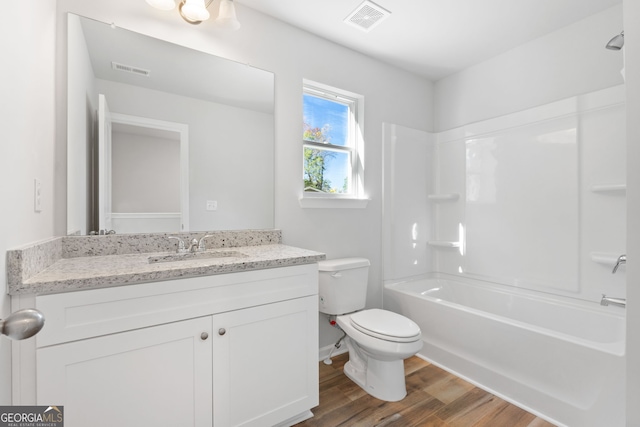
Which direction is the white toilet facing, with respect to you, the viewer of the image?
facing the viewer and to the right of the viewer

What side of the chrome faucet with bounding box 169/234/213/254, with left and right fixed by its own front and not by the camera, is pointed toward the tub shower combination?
left

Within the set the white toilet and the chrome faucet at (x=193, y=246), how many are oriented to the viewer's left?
0

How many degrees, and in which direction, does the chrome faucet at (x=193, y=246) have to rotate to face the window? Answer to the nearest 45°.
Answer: approximately 90° to its left

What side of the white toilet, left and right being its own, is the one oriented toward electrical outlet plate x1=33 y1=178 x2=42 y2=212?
right

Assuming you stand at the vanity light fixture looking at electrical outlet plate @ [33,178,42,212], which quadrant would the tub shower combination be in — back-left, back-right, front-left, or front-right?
back-left

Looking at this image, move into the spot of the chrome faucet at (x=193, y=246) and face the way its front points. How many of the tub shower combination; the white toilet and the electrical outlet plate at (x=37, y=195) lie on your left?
2

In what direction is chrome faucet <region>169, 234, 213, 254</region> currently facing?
toward the camera

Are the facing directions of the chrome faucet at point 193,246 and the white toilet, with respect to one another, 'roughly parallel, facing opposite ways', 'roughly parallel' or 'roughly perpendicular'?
roughly parallel
